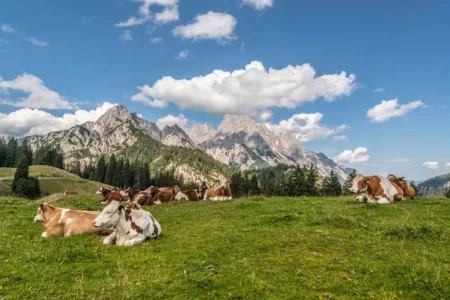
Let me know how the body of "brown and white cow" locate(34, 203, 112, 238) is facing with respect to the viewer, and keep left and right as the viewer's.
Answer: facing to the left of the viewer

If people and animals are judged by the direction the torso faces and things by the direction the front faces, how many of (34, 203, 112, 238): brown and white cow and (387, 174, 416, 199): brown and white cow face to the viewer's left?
2

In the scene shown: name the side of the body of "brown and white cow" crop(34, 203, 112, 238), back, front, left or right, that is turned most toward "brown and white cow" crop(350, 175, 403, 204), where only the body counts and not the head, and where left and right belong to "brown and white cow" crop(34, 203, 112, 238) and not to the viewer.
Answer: back

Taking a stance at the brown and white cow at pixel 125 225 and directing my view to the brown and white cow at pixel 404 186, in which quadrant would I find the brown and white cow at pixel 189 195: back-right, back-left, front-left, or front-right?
front-left

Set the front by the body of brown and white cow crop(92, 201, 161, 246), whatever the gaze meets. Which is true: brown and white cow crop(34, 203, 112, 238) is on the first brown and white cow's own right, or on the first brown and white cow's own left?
on the first brown and white cow's own right

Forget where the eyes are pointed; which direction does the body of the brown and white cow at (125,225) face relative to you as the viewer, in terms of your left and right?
facing the viewer and to the left of the viewer

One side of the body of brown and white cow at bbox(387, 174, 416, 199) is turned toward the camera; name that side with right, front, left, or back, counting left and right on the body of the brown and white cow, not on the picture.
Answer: left

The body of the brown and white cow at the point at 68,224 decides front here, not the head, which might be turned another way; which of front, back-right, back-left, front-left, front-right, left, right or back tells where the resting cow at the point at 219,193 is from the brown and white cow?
back-right

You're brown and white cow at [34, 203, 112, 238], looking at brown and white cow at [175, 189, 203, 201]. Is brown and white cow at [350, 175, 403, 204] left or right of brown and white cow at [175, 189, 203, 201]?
right

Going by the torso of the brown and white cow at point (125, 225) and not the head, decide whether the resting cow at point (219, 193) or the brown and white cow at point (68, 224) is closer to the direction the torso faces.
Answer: the brown and white cow
